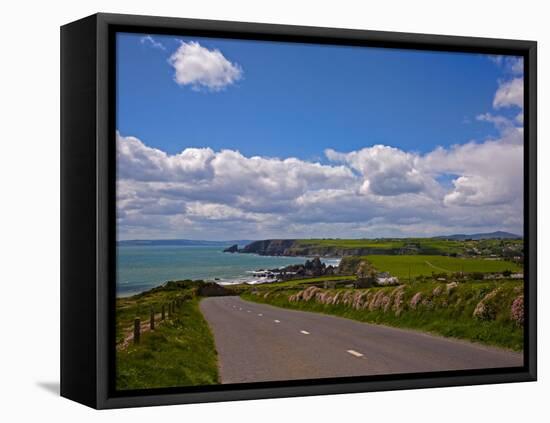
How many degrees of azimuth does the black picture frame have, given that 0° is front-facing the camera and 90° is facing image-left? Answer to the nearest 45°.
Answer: approximately 315°
